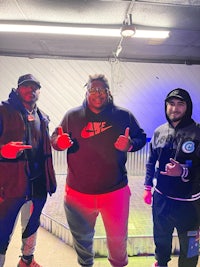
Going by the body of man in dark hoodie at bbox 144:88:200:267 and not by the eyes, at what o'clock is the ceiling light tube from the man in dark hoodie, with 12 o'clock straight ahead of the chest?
The ceiling light tube is roughly at 4 o'clock from the man in dark hoodie.

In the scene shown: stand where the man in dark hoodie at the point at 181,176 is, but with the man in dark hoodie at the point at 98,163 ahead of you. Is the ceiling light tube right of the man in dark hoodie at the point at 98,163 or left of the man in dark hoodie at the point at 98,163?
right

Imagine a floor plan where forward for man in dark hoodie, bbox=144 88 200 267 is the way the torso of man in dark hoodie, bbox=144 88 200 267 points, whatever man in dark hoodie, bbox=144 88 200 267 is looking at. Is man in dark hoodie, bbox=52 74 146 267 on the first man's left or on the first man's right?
on the first man's right

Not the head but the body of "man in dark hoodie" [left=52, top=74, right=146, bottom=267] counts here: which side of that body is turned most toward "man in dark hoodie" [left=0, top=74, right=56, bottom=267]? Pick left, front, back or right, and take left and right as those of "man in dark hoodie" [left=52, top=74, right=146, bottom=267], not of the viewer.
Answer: right

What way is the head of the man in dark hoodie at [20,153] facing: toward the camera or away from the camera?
toward the camera

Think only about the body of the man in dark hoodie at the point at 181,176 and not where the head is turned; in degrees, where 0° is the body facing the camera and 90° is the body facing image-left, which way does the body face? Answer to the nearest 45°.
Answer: approximately 0°

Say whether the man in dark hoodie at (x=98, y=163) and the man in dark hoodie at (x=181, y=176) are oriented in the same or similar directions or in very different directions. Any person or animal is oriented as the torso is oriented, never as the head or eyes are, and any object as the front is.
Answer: same or similar directions

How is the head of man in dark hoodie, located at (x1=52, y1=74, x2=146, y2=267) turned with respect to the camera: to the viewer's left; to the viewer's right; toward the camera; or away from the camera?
toward the camera

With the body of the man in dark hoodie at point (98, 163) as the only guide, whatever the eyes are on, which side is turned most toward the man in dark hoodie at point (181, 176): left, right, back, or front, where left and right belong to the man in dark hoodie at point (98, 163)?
left

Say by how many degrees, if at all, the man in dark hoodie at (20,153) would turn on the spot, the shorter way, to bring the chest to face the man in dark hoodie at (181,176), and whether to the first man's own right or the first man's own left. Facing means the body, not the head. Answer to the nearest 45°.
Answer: approximately 45° to the first man's own left

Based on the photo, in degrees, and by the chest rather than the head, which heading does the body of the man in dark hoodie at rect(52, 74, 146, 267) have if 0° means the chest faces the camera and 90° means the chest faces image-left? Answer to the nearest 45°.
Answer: approximately 0°
